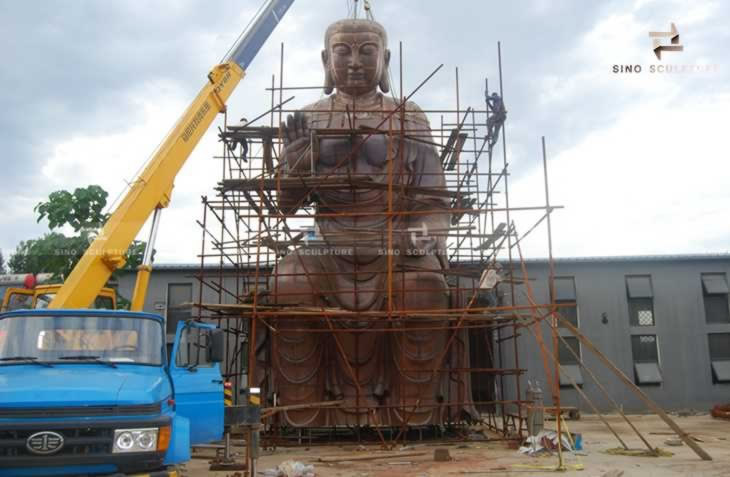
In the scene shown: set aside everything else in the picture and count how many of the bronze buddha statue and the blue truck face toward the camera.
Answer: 2

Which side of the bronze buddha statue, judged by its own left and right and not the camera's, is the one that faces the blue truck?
front

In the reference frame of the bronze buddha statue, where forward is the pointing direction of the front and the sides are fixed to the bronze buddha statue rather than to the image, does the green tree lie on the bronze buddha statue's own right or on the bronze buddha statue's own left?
on the bronze buddha statue's own right

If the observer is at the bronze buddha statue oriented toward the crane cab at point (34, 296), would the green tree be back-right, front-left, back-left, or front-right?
front-right

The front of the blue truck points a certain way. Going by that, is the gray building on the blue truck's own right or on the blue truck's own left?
on the blue truck's own left

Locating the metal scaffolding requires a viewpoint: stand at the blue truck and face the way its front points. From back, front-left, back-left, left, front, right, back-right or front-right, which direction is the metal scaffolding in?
back-left

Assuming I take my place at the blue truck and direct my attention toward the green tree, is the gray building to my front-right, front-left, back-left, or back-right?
front-right

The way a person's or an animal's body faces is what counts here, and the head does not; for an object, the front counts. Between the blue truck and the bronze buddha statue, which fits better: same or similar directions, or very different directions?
same or similar directions

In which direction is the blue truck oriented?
toward the camera

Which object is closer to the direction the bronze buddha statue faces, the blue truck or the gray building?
the blue truck

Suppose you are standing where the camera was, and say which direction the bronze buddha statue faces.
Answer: facing the viewer

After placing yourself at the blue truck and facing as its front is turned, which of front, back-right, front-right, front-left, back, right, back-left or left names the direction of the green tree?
back
